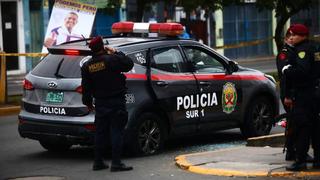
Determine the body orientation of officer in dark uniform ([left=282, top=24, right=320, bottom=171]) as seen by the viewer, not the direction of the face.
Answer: to the viewer's left

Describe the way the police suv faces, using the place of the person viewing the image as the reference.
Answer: facing away from the viewer and to the right of the viewer

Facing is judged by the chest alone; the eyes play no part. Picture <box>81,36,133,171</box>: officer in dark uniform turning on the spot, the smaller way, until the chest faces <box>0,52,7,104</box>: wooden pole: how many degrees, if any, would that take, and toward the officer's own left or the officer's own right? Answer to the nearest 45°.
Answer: approximately 45° to the officer's own left

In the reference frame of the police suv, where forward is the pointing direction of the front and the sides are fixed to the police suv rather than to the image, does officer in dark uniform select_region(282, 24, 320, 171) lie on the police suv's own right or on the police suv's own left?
on the police suv's own right
